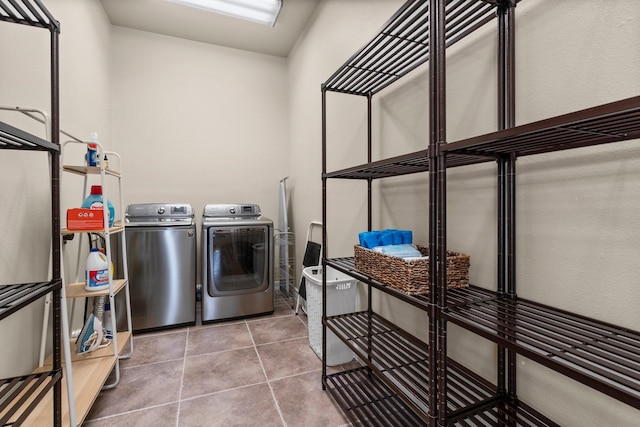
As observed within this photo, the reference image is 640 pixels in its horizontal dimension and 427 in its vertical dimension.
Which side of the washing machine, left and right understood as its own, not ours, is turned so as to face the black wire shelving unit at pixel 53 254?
front

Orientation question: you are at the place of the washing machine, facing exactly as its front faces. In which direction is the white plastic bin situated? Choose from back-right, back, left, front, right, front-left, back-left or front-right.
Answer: front-left

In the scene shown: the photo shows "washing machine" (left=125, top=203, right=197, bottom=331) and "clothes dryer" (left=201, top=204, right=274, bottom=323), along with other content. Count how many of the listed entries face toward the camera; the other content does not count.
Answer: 2

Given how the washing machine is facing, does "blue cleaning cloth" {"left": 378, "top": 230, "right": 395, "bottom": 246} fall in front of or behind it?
in front

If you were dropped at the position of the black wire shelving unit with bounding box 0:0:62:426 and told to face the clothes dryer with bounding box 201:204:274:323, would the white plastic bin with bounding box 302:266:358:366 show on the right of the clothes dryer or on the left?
right

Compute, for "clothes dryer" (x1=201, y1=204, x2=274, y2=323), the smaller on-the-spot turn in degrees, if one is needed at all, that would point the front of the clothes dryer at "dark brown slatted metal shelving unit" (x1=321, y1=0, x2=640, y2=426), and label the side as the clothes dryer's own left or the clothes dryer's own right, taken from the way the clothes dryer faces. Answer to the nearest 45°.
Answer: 0° — it already faces it

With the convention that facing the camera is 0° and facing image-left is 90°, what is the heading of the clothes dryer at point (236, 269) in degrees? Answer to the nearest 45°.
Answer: approximately 0°

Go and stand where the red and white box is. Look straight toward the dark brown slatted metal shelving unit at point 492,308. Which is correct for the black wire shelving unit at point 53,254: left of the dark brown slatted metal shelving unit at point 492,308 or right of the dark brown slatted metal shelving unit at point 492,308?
right

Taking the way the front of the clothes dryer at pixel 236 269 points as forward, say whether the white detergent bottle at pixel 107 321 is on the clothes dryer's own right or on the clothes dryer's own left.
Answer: on the clothes dryer's own right
